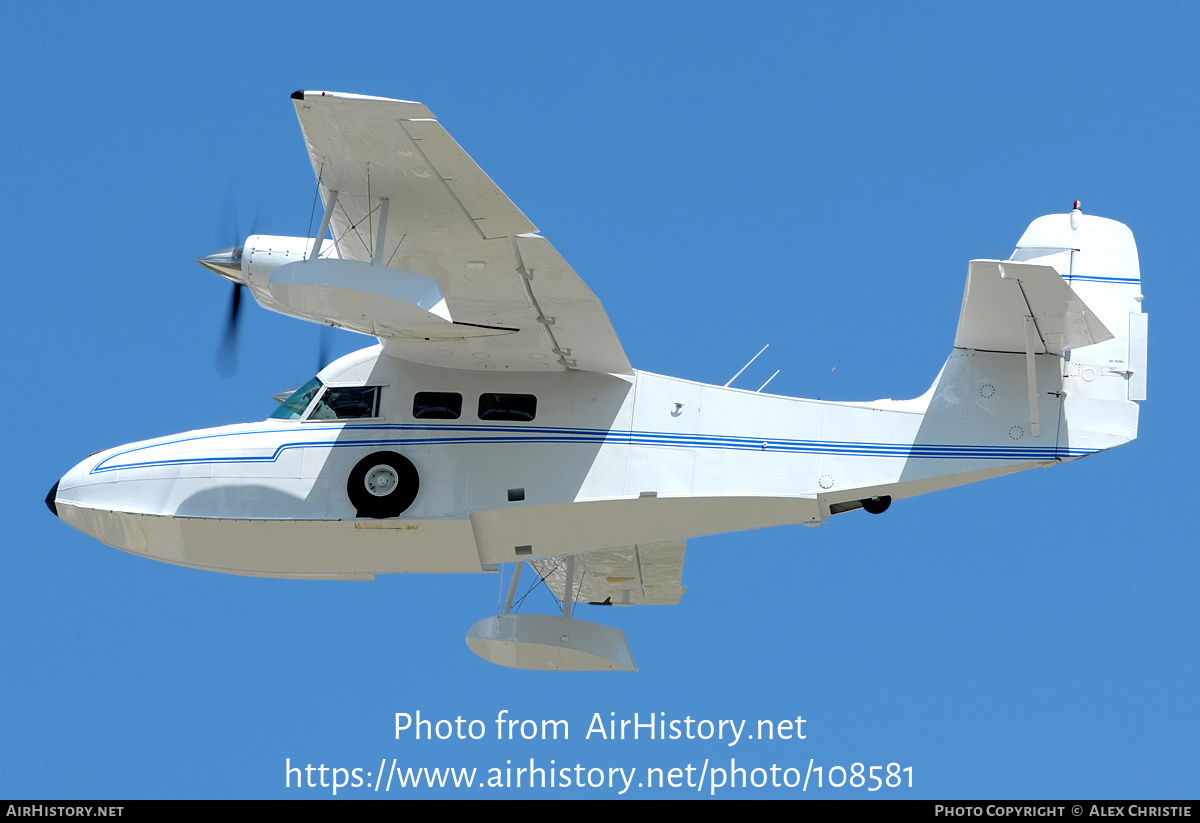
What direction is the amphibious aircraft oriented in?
to the viewer's left
